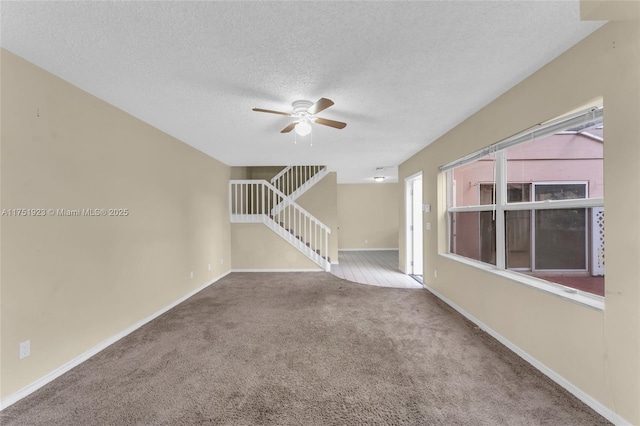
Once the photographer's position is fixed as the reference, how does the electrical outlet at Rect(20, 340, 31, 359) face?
facing the viewer and to the right of the viewer

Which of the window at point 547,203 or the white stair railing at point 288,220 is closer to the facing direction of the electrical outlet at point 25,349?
the window

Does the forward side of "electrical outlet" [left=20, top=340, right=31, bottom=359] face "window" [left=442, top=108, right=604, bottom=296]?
yes

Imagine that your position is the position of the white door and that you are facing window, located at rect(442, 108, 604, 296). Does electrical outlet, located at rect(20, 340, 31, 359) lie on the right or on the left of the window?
right

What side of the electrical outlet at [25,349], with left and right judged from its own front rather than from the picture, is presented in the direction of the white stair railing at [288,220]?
left

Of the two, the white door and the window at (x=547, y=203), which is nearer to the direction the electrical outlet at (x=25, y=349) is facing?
the window

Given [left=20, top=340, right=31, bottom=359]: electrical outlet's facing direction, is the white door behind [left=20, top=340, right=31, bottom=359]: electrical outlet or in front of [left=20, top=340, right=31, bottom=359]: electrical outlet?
in front

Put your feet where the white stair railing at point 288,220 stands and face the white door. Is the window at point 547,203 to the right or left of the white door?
right
